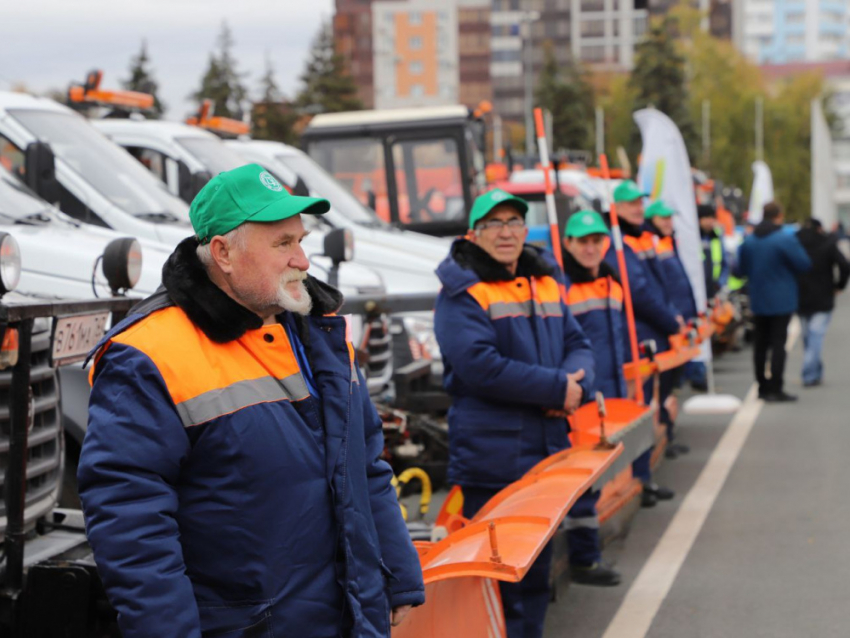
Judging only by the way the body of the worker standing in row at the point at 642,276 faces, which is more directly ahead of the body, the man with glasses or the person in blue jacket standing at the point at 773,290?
the man with glasses

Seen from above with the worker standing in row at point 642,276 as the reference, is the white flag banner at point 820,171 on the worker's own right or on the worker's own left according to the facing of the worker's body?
on the worker's own left

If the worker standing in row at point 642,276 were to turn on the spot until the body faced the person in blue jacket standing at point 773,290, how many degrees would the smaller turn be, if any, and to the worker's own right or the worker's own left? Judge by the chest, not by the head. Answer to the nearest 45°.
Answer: approximately 135° to the worker's own left

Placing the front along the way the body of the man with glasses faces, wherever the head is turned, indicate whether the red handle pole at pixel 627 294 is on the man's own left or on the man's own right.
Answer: on the man's own left

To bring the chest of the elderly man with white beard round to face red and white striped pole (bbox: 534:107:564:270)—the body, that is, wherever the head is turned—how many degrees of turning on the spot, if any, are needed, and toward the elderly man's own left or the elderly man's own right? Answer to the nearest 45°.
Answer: approximately 135° to the elderly man's own left

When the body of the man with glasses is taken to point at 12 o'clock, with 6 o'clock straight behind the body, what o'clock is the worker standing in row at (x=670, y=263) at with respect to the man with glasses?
The worker standing in row is roughly at 8 o'clock from the man with glasses.

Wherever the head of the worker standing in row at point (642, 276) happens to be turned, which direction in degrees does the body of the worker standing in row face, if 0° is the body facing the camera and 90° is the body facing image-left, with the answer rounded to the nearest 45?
approximately 315°

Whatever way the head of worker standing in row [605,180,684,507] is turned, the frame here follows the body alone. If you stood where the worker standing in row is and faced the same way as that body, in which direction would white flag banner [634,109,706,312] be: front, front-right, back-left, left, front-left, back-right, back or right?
back-left

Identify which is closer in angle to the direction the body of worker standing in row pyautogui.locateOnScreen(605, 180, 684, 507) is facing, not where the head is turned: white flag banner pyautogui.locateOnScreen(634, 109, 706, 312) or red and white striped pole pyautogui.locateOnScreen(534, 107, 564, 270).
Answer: the red and white striped pole

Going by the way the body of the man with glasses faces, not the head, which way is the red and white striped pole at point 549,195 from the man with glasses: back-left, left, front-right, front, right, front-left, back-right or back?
back-left
